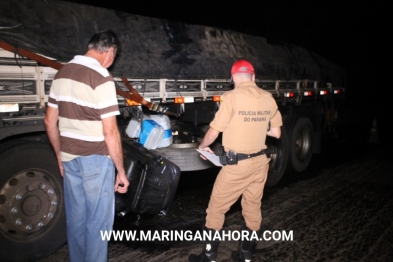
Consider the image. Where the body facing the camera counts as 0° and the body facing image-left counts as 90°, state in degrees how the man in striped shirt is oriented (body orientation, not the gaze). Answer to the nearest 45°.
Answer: approximately 225°

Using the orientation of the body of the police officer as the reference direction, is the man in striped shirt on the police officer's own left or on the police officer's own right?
on the police officer's own left

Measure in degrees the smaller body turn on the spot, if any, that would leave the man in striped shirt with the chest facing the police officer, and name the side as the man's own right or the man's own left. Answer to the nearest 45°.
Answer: approximately 45° to the man's own right

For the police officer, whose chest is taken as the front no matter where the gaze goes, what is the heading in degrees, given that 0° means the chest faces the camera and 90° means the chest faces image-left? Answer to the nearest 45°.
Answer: approximately 135°

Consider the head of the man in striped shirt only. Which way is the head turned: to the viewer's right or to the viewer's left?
to the viewer's right
